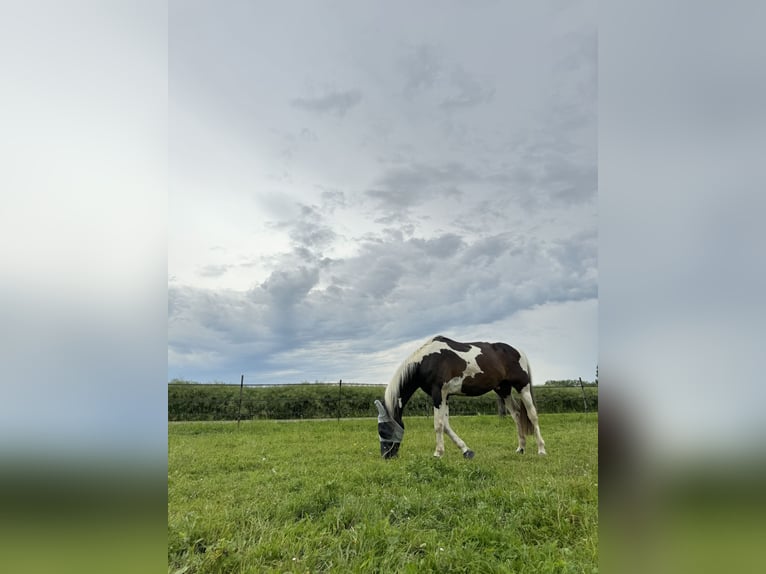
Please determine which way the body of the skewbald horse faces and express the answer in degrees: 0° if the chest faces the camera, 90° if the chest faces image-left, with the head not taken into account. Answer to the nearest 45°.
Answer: approximately 90°
